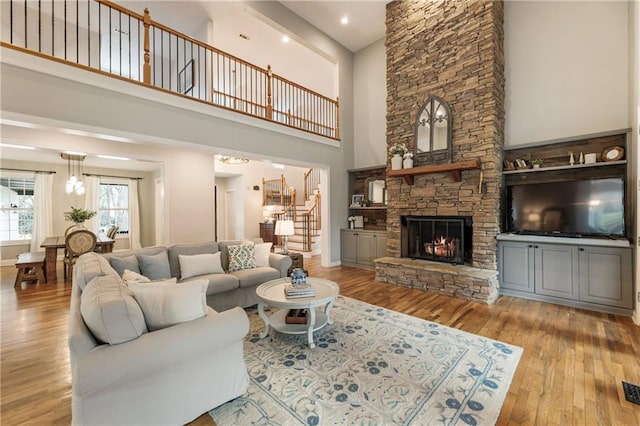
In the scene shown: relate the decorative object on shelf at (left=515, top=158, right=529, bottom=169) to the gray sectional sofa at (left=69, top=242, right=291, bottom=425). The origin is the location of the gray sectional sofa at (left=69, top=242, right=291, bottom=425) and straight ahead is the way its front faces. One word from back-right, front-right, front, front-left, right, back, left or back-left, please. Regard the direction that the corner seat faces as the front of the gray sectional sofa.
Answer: front-left

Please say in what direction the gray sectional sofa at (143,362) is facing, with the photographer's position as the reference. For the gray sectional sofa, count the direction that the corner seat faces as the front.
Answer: facing the viewer and to the right of the viewer

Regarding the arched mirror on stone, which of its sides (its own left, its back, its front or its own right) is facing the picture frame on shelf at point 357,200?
right

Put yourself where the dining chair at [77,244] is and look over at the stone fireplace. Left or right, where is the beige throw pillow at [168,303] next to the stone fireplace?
right

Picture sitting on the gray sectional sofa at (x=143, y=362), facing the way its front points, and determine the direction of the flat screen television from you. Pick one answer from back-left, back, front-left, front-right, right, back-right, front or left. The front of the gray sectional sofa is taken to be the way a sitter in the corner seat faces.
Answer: front-left

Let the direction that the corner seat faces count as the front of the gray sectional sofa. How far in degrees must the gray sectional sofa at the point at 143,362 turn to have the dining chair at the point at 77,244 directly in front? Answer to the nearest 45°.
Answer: approximately 135° to its left

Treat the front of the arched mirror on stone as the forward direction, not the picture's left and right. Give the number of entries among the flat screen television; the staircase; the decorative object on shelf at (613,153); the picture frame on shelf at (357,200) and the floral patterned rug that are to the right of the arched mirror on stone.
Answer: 2

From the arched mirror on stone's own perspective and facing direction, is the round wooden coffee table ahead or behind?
ahead

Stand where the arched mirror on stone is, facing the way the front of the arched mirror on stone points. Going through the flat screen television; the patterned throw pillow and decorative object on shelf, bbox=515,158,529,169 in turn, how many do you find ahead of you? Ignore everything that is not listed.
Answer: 1

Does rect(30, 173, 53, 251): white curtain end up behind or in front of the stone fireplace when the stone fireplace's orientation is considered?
in front

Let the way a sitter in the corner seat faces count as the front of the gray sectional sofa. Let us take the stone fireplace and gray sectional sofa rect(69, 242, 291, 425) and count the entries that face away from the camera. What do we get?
0

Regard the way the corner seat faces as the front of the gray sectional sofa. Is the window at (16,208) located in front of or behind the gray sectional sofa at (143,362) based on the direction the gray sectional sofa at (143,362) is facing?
behind

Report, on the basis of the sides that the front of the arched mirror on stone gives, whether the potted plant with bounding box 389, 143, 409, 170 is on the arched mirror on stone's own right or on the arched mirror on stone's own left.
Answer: on the arched mirror on stone's own right

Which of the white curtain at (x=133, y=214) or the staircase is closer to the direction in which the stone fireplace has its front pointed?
the white curtain

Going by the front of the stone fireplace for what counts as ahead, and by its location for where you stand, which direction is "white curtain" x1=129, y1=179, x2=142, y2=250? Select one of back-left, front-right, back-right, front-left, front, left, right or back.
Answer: front-right
